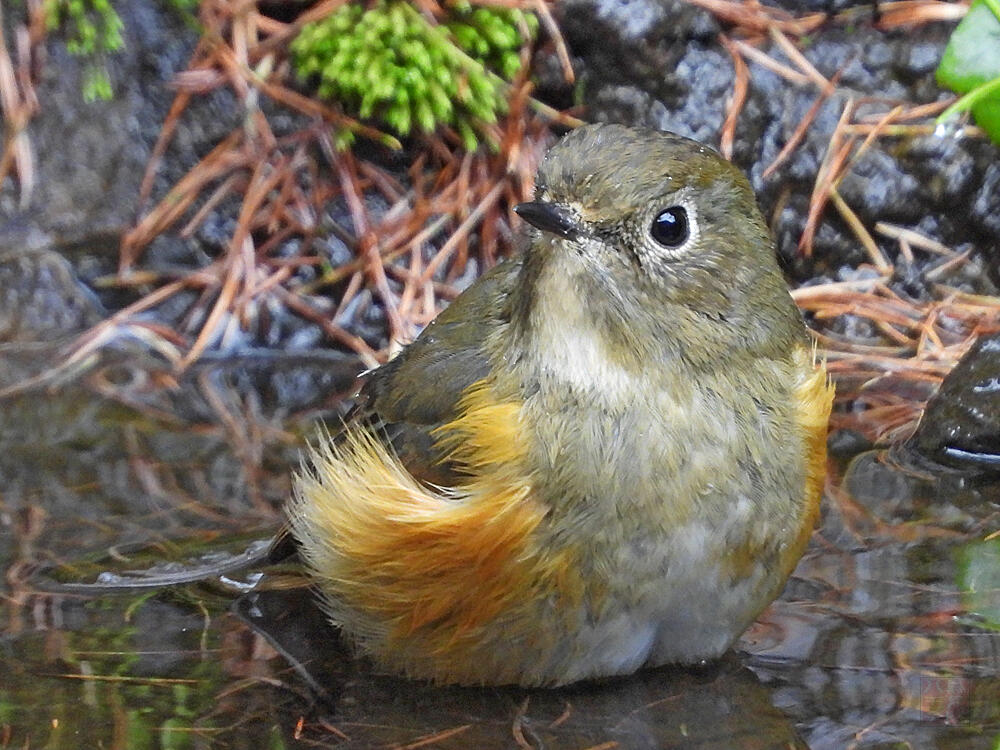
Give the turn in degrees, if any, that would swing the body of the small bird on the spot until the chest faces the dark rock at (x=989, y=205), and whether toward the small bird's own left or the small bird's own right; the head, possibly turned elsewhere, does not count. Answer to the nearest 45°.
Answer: approximately 90° to the small bird's own left

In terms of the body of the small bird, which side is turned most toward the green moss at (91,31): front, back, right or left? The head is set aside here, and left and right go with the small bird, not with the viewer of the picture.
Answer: back

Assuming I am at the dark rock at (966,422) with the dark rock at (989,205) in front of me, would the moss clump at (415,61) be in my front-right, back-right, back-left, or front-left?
front-left

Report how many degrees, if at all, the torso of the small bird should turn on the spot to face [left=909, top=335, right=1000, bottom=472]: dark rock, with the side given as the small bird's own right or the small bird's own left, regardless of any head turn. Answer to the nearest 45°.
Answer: approximately 90° to the small bird's own left

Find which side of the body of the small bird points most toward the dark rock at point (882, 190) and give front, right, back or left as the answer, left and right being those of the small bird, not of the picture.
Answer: left

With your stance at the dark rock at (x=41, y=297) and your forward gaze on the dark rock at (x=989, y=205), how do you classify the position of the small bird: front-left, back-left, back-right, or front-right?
front-right

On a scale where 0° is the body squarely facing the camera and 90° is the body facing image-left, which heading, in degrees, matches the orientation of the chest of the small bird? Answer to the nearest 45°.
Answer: approximately 315°

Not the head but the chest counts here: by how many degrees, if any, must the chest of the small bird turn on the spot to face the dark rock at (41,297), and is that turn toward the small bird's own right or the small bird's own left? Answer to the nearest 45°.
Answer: approximately 180°

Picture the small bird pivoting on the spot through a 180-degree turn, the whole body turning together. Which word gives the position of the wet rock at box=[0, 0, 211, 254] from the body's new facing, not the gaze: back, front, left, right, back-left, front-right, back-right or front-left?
front
